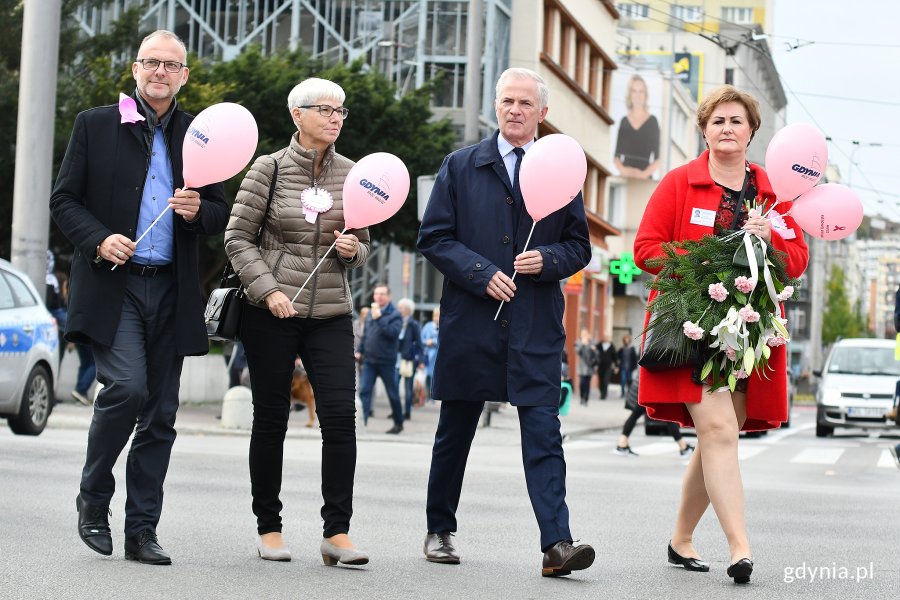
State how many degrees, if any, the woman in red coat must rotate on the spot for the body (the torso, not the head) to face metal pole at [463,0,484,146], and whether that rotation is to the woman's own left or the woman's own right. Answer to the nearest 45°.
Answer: approximately 180°

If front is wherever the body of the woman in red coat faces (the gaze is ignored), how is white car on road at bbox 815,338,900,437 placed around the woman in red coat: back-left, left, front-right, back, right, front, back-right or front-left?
back

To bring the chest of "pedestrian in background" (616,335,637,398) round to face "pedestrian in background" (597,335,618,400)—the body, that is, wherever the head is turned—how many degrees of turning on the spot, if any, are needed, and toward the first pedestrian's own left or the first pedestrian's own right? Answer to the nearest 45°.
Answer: approximately 45° to the first pedestrian's own right

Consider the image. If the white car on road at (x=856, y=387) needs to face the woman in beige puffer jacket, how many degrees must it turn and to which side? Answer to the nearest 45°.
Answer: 0° — it already faces them

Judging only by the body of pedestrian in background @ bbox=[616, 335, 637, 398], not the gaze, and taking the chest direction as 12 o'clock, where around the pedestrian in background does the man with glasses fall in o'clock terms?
The man with glasses is roughly at 12 o'clock from the pedestrian in background.
